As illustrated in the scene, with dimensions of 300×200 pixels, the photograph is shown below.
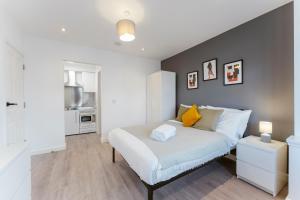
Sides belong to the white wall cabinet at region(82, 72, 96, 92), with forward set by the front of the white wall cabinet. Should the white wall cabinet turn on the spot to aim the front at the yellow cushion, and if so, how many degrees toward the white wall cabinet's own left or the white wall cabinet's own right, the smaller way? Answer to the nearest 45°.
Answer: approximately 45° to the white wall cabinet's own left

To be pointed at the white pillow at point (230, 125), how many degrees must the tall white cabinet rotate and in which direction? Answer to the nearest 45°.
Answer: approximately 90° to its left

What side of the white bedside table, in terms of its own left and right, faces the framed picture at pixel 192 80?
right

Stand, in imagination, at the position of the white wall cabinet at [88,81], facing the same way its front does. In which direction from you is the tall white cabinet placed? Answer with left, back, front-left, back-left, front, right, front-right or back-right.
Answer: front-left

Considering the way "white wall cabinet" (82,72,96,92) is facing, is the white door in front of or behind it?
in front

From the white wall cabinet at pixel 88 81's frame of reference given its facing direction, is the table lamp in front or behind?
in front

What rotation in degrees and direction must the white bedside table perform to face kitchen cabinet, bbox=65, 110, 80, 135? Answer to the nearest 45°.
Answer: approximately 45° to its right

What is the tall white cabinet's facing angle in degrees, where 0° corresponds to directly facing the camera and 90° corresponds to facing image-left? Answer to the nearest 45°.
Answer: approximately 45°

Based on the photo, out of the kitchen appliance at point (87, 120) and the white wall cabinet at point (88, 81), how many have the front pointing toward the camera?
2

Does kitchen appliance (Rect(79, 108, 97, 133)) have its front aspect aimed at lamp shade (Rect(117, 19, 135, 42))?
yes

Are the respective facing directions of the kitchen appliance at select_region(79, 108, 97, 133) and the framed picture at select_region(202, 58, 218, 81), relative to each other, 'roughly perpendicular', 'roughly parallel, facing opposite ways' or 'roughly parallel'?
roughly perpendicular

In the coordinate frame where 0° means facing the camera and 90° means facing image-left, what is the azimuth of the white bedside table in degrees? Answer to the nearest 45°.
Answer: approximately 45°

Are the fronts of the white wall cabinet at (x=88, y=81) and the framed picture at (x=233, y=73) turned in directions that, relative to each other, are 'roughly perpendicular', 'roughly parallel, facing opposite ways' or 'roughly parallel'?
roughly perpendicular
